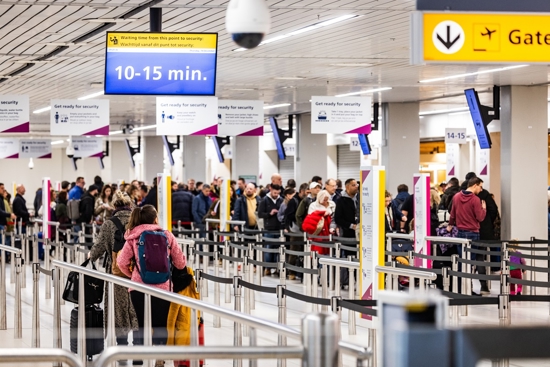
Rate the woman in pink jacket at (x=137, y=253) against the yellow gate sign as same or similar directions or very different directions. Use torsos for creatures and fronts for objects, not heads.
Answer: very different directions

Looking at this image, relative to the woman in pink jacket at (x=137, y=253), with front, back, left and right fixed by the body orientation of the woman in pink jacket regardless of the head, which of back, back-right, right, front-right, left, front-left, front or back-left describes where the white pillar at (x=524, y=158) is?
front-right

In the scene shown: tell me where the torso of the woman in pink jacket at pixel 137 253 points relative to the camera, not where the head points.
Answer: away from the camera

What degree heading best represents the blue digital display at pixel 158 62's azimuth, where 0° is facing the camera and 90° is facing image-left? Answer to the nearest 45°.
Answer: approximately 0°

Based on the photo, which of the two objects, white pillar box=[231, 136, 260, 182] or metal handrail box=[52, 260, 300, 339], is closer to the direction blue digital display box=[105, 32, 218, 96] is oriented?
the metal handrail

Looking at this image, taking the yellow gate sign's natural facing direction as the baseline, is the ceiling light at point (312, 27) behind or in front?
behind

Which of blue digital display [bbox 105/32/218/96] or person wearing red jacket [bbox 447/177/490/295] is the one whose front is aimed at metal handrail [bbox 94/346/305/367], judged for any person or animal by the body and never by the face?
the blue digital display

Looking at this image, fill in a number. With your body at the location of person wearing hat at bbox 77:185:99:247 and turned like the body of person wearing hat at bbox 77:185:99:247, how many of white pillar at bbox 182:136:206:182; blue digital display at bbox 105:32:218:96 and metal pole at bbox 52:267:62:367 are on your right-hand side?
2
